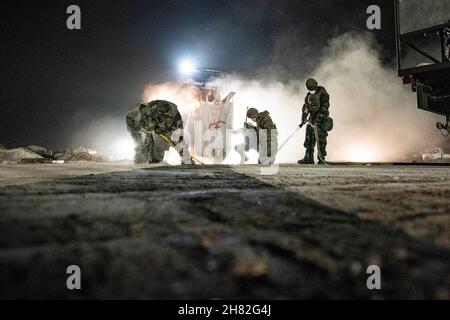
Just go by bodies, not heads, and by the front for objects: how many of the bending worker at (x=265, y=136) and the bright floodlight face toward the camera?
1

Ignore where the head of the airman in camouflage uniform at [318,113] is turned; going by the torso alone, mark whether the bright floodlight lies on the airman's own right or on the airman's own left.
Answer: on the airman's own right

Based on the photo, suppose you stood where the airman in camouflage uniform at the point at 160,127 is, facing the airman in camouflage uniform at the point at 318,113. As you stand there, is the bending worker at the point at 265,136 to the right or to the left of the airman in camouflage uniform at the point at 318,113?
left

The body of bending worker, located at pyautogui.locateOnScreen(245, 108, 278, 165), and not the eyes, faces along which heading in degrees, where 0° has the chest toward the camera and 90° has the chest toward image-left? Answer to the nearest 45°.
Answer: approximately 90°

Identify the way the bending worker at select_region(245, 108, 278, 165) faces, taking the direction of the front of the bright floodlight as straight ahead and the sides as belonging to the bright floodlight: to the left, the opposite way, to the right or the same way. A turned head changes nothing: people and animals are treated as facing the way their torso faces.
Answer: to the right

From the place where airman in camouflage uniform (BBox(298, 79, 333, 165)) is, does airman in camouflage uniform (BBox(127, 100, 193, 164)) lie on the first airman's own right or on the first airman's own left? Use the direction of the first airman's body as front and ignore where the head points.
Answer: on the first airman's own right
